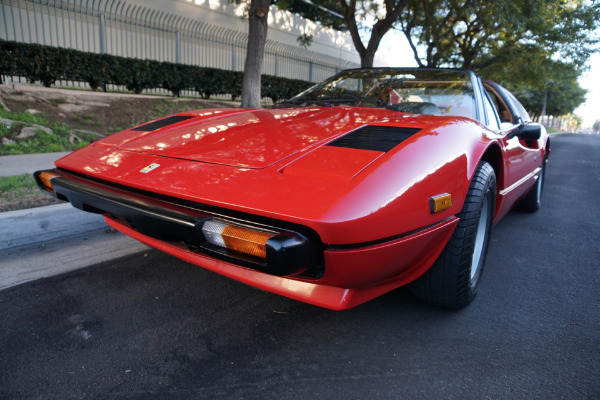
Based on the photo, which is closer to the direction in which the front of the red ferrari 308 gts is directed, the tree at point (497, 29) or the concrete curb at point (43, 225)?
the concrete curb

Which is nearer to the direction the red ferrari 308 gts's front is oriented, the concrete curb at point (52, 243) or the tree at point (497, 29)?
the concrete curb

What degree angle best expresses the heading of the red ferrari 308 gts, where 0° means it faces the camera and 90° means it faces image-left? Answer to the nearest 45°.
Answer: approximately 45°

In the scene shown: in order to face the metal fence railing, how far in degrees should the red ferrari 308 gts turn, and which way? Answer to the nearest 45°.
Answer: approximately 90° to its right

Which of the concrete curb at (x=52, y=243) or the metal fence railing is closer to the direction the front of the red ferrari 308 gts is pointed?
the concrete curb

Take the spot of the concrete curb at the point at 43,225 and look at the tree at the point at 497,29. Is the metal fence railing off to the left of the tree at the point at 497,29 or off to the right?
left

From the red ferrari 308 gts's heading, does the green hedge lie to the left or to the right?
on its right

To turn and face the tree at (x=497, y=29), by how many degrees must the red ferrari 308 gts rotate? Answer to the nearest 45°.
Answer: approximately 180°

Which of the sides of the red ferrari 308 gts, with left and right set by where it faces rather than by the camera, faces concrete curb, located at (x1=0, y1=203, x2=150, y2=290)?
right

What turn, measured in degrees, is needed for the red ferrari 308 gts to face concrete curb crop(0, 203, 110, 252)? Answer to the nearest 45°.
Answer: approximately 90° to its right
